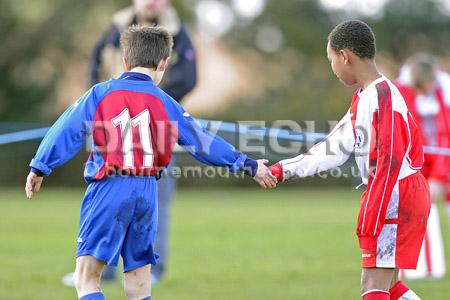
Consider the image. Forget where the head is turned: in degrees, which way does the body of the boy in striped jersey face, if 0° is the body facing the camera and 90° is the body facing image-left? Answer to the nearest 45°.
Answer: approximately 90°

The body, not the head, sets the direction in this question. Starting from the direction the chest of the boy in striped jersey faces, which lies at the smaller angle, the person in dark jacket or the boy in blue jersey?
the boy in blue jersey

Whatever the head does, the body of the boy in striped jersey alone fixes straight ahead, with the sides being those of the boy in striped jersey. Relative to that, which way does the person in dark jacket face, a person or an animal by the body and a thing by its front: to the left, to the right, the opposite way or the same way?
to the left

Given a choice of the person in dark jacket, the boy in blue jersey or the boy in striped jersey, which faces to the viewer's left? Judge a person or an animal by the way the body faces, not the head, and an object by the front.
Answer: the boy in striped jersey

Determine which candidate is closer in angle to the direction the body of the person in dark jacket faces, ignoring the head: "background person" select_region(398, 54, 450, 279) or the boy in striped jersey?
the boy in striped jersey

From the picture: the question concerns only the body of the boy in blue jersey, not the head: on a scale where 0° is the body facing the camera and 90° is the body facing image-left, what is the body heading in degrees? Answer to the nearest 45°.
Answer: approximately 180°
